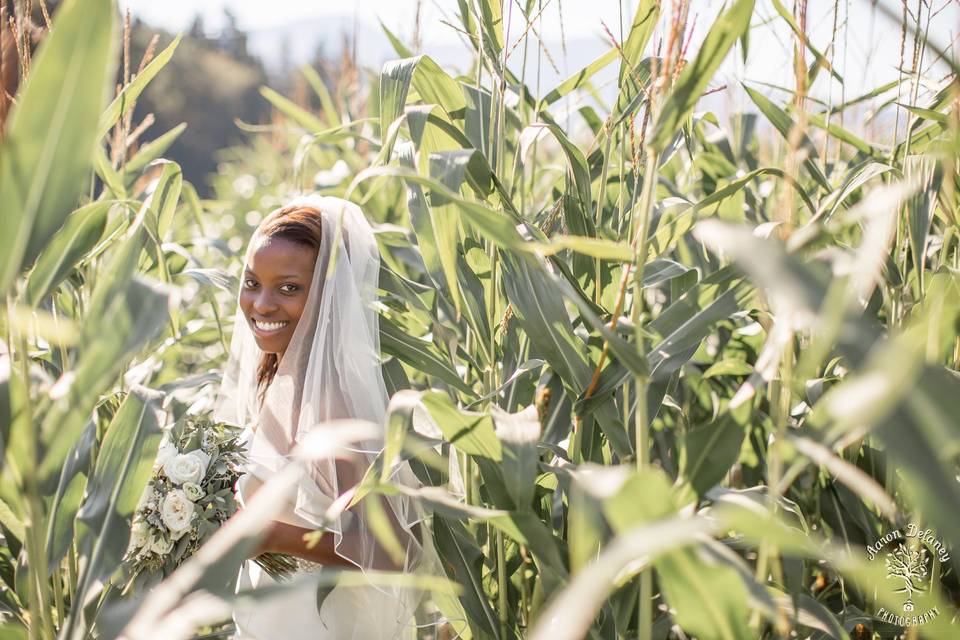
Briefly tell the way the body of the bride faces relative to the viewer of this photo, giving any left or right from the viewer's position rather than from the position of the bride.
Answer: facing the viewer and to the left of the viewer

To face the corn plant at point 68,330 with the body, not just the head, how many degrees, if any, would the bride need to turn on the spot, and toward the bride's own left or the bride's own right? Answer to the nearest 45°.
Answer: approximately 45° to the bride's own left
